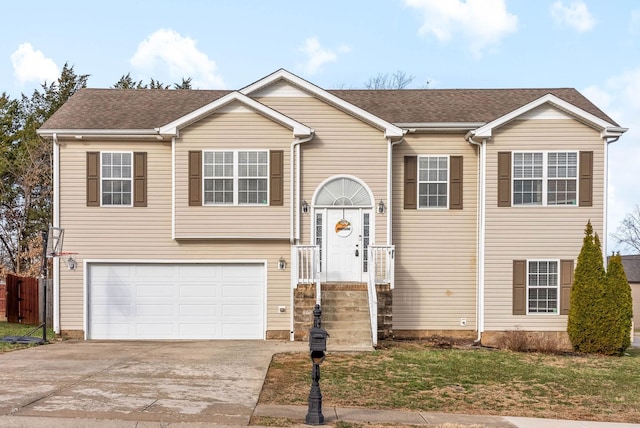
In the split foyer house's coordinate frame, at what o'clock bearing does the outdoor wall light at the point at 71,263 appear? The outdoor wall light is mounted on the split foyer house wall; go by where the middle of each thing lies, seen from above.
The outdoor wall light is roughly at 3 o'clock from the split foyer house.

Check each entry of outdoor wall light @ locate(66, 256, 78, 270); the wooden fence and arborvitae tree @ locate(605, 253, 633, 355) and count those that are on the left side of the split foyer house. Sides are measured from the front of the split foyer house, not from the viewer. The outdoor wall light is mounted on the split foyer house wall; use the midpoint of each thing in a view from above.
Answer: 1

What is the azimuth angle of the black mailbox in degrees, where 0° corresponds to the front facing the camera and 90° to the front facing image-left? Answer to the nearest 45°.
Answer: approximately 0°

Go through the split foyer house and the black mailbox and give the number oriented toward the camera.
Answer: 2

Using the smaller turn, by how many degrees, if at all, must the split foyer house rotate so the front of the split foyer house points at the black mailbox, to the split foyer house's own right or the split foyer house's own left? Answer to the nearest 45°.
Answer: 0° — it already faces it

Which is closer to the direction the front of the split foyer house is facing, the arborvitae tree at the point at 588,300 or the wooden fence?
the arborvitae tree

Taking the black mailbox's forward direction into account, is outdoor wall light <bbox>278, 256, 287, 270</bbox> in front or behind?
behind

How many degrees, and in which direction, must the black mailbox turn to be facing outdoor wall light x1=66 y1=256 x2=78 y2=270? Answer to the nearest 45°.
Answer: approximately 135° to its right

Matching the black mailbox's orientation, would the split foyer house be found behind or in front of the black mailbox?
behind

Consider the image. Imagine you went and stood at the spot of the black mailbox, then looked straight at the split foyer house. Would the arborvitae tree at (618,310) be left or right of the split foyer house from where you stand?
right

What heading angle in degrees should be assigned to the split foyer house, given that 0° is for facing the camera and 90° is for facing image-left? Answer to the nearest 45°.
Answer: approximately 0°
